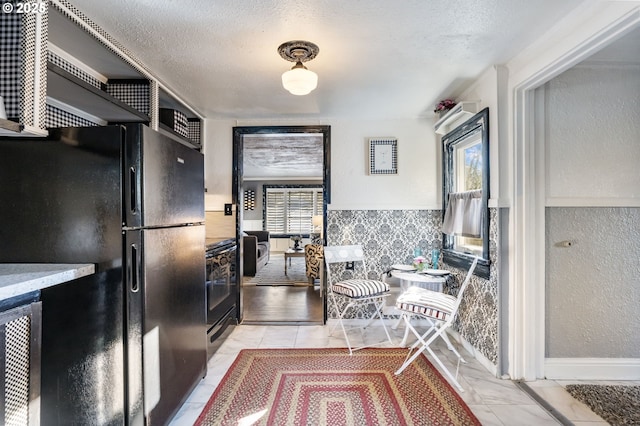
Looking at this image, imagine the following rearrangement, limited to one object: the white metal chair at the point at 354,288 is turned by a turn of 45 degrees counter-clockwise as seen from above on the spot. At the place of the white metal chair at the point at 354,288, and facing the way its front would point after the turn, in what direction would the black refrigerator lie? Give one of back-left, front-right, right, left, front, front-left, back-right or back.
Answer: back-right

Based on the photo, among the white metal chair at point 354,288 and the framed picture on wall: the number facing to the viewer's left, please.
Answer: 0

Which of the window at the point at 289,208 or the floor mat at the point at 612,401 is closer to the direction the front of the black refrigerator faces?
the floor mat

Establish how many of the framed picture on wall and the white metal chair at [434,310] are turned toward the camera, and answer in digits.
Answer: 1

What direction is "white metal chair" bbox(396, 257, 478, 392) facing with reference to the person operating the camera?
facing to the left of the viewer

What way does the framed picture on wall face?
toward the camera

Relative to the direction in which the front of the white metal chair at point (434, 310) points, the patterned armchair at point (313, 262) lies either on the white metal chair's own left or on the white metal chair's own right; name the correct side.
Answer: on the white metal chair's own right

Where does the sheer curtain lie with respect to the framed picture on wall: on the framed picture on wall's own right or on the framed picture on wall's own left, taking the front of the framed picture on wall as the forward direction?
on the framed picture on wall's own left

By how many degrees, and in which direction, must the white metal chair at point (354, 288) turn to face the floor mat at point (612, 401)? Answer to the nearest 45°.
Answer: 0° — it already faces it

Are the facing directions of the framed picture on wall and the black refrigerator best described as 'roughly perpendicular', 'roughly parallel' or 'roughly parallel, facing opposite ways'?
roughly perpendicular

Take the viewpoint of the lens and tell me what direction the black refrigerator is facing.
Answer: facing the viewer and to the right of the viewer
